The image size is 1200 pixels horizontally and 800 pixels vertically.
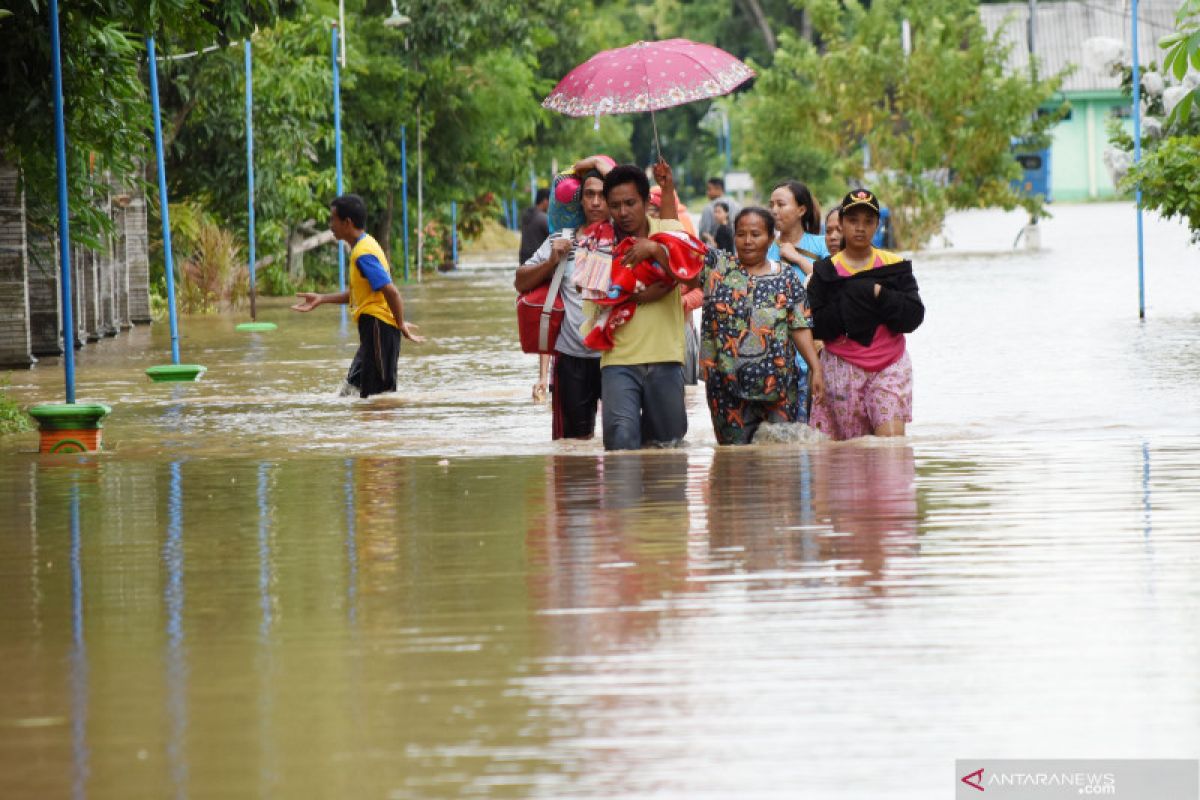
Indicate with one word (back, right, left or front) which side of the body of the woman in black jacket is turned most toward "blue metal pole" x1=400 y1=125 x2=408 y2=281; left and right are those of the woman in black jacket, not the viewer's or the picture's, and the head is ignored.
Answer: back

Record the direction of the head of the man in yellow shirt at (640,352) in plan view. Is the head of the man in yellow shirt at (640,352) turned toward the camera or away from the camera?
toward the camera

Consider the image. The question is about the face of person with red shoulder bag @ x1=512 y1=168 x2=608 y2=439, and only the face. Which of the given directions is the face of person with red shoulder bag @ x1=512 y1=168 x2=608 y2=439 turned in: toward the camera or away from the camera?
toward the camera

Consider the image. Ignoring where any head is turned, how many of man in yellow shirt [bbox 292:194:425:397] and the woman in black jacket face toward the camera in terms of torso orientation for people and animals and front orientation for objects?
1

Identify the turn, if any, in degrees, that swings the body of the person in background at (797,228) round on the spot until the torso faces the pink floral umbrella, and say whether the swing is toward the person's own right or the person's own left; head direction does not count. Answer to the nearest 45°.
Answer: approximately 90° to the person's own right

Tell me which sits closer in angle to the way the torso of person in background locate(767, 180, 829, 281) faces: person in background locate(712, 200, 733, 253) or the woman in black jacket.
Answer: the woman in black jacket

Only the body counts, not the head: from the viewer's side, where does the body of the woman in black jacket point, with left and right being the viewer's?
facing the viewer

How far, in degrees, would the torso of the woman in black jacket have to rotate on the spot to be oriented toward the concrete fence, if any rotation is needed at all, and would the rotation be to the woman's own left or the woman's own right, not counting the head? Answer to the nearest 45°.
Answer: approximately 135° to the woman's own right

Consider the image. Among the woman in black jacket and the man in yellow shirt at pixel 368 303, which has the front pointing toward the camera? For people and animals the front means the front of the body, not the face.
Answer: the woman in black jacket

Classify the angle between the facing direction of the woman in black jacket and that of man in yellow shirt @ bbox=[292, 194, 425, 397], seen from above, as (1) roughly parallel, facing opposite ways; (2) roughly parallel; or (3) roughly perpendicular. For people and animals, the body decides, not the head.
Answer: roughly perpendicular
